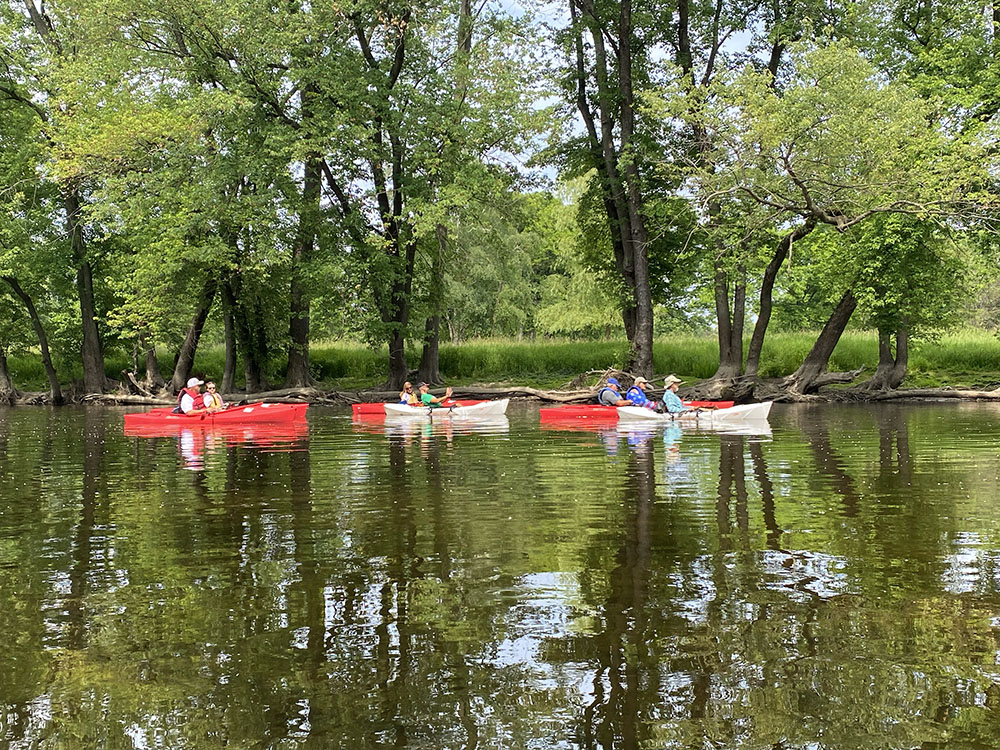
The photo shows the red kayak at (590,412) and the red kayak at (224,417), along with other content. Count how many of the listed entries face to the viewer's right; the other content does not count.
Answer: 2

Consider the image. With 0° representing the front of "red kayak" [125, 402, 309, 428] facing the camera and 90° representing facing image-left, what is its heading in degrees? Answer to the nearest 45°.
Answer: approximately 270°

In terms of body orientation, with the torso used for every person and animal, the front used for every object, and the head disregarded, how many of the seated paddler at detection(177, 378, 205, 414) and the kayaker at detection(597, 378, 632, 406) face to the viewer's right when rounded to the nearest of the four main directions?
2

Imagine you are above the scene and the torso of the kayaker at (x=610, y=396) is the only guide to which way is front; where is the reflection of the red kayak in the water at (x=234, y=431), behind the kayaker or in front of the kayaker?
behind

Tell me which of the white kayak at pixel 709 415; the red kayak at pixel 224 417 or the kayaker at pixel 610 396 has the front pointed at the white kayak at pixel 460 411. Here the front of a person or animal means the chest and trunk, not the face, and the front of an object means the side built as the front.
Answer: the red kayak

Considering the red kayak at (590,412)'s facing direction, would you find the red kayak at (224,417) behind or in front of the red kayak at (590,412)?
behind

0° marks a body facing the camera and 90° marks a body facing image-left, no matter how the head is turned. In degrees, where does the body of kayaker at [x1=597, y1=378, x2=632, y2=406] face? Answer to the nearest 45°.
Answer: approximately 270°

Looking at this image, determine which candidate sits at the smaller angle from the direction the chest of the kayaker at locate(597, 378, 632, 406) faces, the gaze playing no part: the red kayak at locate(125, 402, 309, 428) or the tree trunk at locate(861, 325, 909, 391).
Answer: the tree trunk

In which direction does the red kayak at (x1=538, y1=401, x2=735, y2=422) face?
to the viewer's right
